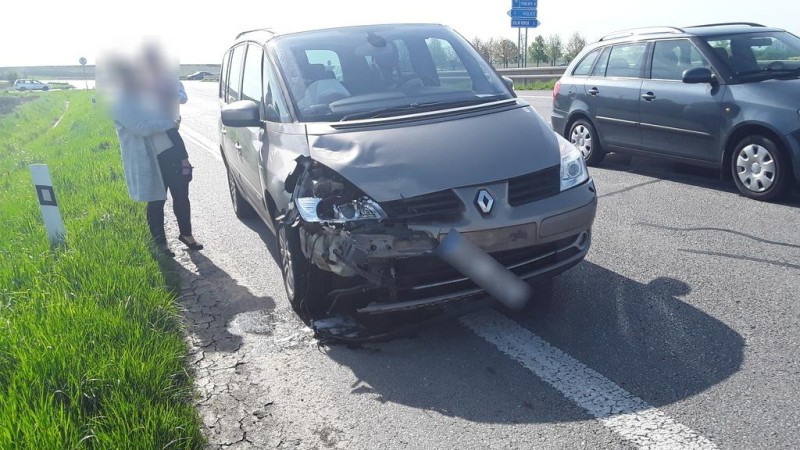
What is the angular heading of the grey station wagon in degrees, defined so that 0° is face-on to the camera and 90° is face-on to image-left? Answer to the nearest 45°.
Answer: approximately 315°

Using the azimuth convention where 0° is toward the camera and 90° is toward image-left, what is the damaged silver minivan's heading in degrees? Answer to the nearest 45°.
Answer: approximately 315°

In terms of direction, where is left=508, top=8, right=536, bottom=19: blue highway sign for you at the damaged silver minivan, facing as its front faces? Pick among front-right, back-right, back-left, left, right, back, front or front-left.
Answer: back-left

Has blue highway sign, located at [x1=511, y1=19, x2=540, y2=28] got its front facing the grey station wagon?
yes

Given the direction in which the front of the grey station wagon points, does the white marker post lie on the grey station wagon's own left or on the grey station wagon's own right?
on the grey station wagon's own right

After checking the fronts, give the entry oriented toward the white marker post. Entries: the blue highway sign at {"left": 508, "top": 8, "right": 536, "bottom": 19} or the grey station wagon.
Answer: the blue highway sign

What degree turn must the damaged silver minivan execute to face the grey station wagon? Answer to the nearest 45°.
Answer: approximately 90° to its left

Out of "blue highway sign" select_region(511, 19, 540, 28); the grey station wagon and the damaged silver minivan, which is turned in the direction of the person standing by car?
the blue highway sign
